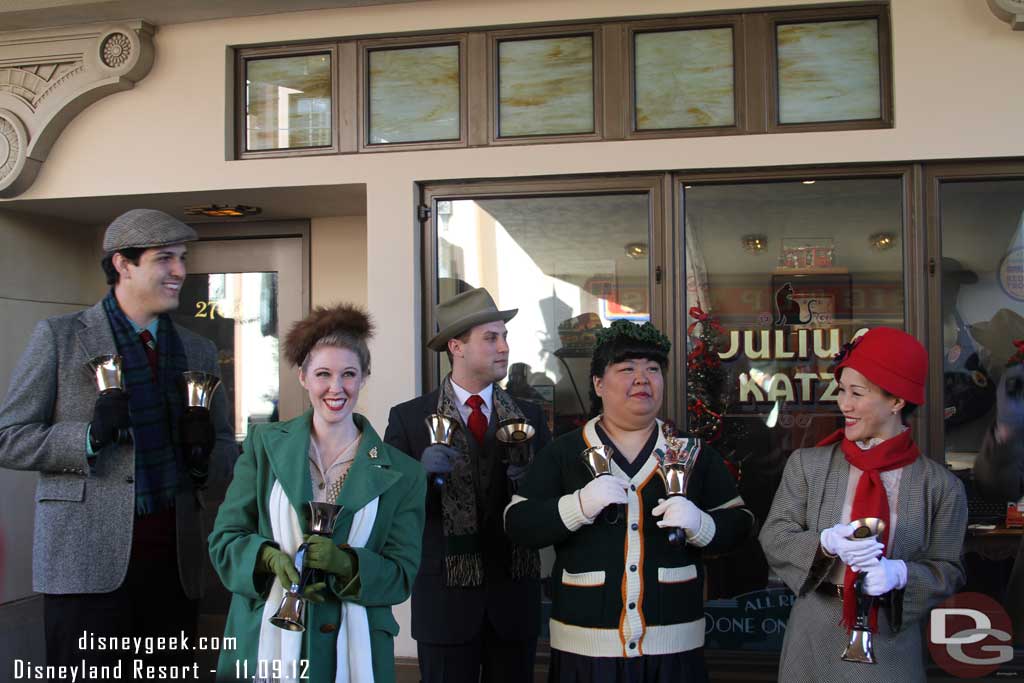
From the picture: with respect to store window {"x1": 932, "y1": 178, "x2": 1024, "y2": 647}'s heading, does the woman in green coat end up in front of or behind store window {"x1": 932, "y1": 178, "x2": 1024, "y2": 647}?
in front

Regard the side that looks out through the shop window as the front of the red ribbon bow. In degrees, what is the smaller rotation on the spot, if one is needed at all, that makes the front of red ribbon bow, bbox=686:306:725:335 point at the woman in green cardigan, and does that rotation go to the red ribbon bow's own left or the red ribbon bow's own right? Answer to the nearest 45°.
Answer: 0° — it already faces them

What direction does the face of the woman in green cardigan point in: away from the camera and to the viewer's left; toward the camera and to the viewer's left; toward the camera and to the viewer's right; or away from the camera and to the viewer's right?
toward the camera and to the viewer's right

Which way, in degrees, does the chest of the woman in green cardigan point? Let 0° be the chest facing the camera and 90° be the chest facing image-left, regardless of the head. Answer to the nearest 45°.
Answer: approximately 0°

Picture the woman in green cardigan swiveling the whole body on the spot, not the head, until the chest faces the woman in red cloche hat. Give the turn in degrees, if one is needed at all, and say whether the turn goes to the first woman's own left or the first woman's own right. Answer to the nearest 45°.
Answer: approximately 90° to the first woman's own left

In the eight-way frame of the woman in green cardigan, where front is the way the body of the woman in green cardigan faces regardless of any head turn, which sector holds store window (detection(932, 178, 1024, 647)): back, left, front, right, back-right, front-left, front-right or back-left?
back-left

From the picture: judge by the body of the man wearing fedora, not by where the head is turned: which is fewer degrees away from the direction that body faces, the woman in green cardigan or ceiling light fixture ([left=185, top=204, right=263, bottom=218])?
the woman in green cardigan

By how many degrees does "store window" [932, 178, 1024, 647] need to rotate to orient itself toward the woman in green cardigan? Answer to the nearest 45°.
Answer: approximately 45° to its right

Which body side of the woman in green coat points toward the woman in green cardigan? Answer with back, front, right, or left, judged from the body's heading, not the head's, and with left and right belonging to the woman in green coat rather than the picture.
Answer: left

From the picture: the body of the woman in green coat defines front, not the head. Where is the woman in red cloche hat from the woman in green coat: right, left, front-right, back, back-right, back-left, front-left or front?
left

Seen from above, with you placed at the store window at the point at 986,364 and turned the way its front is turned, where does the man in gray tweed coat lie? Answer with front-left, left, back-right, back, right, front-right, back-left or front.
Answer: front-right
